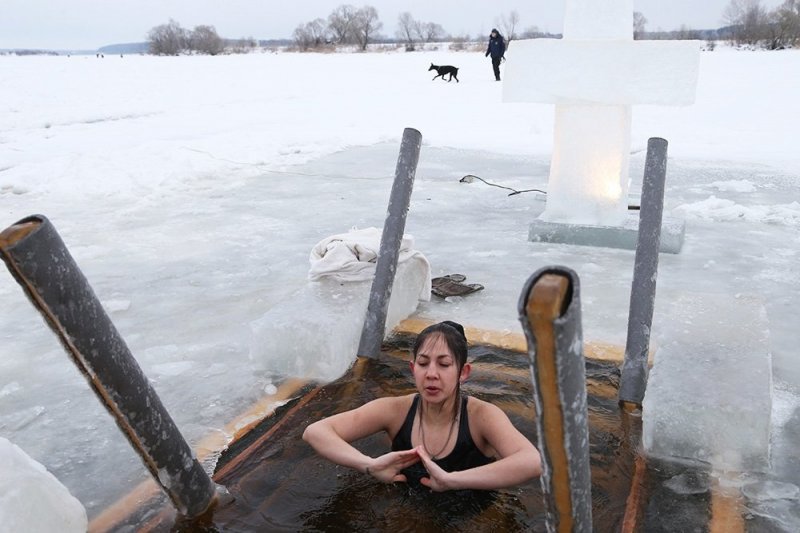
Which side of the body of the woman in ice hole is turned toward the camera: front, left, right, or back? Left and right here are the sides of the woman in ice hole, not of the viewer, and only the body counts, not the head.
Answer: front

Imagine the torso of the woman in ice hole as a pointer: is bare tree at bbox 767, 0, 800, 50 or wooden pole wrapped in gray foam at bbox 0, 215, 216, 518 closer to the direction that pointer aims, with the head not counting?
the wooden pole wrapped in gray foam

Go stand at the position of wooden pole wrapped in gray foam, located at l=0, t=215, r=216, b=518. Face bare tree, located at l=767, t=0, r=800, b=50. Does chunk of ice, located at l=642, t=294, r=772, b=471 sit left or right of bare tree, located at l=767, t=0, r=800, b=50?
right

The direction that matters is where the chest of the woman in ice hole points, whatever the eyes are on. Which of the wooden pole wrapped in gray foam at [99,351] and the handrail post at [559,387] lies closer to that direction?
the handrail post

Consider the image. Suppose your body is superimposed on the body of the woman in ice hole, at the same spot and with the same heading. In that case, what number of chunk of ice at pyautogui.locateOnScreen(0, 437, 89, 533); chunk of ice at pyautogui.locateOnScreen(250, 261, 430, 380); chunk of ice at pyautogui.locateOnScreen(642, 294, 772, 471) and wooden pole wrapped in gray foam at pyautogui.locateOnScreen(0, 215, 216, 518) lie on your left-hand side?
1

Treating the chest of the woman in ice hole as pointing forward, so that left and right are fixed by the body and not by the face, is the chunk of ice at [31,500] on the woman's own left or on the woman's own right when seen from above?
on the woman's own right

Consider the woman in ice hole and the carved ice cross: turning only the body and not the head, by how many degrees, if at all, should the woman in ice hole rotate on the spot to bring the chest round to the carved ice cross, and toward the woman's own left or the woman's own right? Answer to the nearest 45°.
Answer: approximately 180°

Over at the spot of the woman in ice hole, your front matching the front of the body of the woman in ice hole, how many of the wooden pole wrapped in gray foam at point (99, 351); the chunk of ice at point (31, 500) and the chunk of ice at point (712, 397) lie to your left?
1

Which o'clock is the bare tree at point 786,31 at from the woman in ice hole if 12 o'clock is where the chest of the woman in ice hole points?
The bare tree is roughly at 7 o'clock from the woman in ice hole.

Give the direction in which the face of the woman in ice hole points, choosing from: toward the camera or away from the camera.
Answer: toward the camera

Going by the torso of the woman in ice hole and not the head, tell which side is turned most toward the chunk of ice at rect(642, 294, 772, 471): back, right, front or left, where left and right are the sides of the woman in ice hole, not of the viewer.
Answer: left

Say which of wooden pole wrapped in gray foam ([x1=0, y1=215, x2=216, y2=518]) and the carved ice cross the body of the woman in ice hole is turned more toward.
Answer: the wooden pole wrapped in gray foam

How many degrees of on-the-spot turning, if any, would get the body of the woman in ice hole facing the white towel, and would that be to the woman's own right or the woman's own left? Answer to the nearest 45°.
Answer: approximately 180°
